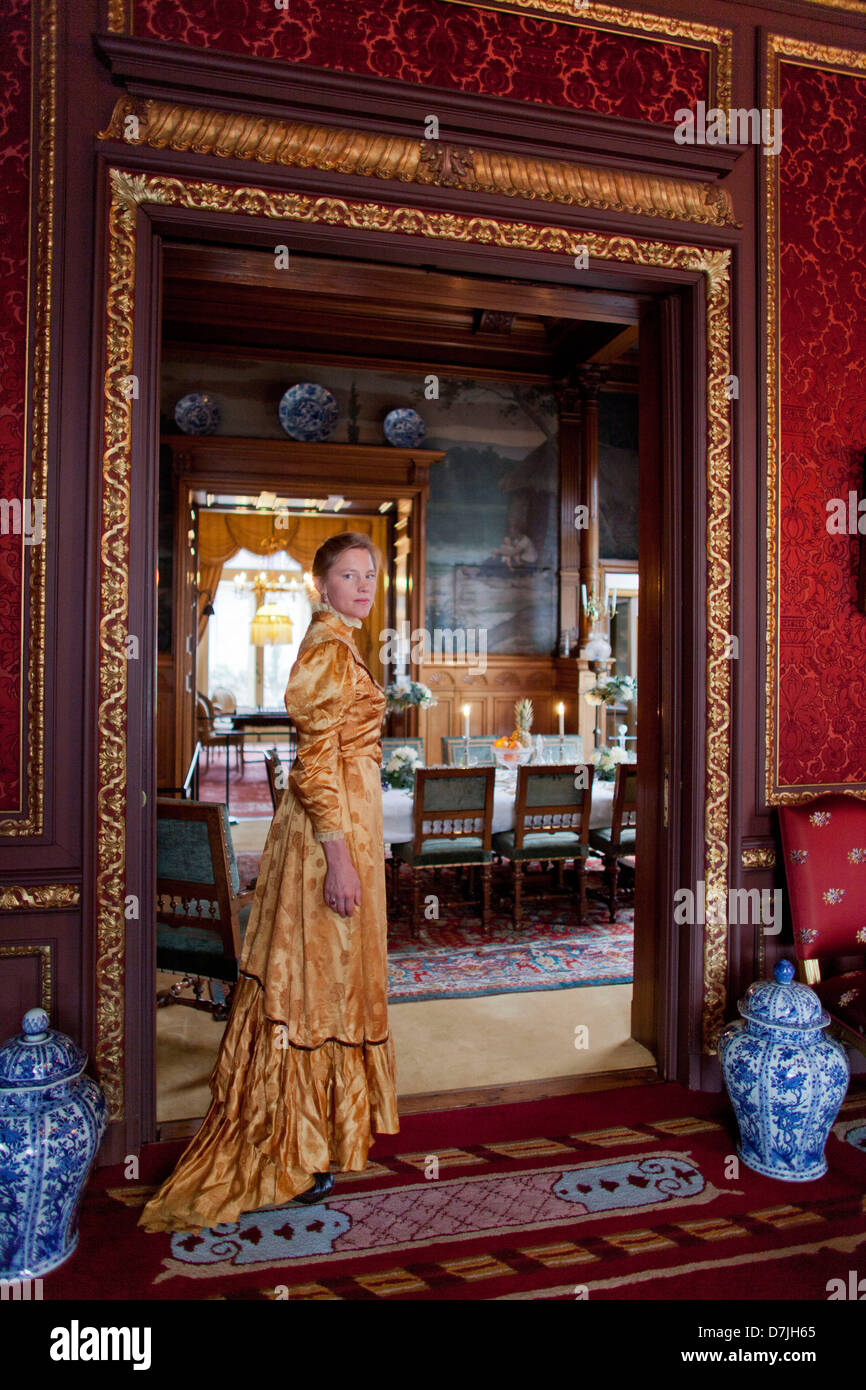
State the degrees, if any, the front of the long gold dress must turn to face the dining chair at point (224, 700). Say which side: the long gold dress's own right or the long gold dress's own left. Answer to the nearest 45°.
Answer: approximately 90° to the long gold dress's own left

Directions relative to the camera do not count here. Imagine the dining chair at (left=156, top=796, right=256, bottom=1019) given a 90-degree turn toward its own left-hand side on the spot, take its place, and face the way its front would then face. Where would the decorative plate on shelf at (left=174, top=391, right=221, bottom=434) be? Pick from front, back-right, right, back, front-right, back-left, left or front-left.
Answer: front-right

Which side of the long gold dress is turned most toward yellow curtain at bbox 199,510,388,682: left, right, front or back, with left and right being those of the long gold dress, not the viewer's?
left

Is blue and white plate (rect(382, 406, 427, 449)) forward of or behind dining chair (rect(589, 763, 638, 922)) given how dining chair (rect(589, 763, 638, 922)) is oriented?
forward

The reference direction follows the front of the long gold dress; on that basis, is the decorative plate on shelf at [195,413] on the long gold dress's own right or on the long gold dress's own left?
on the long gold dress's own left

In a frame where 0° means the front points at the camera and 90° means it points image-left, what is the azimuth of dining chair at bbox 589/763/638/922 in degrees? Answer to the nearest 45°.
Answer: approximately 135°

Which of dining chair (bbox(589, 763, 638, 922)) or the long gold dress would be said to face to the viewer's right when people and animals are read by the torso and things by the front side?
the long gold dress

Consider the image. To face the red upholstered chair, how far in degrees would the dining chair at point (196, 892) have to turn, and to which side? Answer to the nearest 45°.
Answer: approximately 45° to its right

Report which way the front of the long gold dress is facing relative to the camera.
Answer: to the viewer's right

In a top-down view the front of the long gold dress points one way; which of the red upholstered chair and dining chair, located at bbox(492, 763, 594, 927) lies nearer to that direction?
the red upholstered chair

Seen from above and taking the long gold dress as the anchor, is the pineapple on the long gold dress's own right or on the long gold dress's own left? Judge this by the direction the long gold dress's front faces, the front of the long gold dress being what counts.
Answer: on the long gold dress's own left

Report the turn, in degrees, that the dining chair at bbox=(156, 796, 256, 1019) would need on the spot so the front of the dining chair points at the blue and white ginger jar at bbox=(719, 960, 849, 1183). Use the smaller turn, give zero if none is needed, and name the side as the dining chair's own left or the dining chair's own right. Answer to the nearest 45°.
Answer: approximately 90° to the dining chair's own right

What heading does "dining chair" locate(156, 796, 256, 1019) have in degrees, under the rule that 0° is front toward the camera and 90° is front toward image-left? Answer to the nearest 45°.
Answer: approximately 225°

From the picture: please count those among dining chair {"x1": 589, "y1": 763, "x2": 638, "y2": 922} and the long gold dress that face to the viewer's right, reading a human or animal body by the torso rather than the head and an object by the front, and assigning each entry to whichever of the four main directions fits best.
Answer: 1
